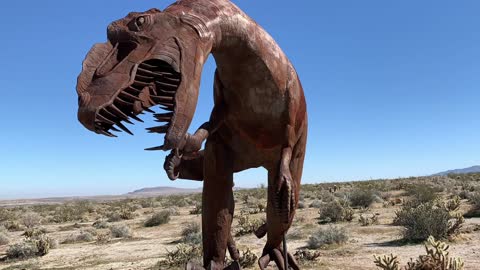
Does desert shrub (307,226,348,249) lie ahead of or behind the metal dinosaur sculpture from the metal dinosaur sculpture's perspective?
behind

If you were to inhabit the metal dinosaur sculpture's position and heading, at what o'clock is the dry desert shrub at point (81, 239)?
The dry desert shrub is roughly at 4 o'clock from the metal dinosaur sculpture.

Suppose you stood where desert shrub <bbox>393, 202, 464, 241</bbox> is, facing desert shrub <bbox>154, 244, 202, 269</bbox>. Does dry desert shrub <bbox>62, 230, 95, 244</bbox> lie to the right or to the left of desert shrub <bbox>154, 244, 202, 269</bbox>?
right

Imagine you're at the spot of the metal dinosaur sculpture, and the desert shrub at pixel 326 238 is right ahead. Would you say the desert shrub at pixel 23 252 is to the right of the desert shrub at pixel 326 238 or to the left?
left

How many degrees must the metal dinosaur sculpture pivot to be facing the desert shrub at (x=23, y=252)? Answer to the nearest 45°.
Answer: approximately 90° to its right

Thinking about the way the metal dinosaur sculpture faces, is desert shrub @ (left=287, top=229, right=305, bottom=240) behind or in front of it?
behind

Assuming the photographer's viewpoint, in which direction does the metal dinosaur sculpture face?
facing the viewer and to the left of the viewer

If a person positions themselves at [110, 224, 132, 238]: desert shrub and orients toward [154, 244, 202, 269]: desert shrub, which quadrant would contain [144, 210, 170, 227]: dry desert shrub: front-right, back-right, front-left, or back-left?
back-left

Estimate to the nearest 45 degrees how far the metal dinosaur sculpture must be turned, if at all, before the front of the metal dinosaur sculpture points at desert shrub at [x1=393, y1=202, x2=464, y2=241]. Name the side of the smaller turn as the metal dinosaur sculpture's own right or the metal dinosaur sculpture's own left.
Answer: approximately 180°

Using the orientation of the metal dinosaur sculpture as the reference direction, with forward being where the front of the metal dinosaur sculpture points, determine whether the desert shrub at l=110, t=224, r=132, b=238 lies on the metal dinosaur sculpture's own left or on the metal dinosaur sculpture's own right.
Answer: on the metal dinosaur sculpture's own right

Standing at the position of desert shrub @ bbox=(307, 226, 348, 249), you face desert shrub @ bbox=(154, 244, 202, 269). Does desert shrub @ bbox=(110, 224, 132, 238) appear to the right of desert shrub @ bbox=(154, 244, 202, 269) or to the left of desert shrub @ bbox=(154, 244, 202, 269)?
right

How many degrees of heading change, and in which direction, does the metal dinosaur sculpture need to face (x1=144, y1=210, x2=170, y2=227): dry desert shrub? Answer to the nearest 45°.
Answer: approximately 135° to its right
